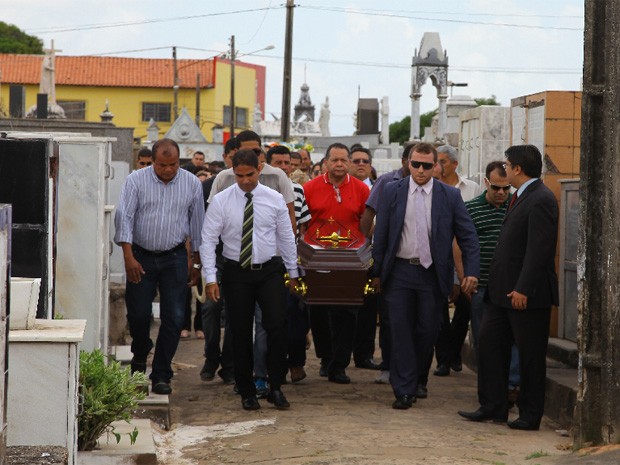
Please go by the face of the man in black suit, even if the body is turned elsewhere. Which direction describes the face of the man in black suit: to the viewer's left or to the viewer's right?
to the viewer's left

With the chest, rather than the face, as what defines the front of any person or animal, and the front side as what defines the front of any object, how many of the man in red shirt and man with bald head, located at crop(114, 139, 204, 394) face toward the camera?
2

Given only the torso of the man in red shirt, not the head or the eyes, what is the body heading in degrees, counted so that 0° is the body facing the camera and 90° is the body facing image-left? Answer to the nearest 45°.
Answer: approximately 0°

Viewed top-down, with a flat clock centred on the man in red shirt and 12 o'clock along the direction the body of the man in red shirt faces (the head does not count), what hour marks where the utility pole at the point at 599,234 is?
The utility pole is roughly at 11 o'clock from the man in red shirt.

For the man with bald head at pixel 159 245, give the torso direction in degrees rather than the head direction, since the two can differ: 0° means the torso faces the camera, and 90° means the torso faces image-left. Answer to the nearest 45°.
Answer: approximately 0°

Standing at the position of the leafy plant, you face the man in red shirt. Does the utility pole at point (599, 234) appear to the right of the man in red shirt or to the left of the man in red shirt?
right

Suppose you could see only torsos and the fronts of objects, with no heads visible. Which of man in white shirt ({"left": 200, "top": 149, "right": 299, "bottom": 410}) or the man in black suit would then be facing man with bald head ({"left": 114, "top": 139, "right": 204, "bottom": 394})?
the man in black suit

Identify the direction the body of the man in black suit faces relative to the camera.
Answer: to the viewer's left

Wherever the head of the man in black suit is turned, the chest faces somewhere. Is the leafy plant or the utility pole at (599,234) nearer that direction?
the leafy plant
